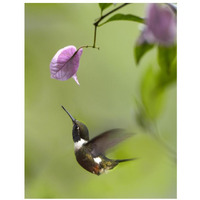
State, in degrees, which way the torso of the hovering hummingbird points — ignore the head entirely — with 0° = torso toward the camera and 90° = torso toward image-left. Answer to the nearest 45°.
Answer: approximately 90°
